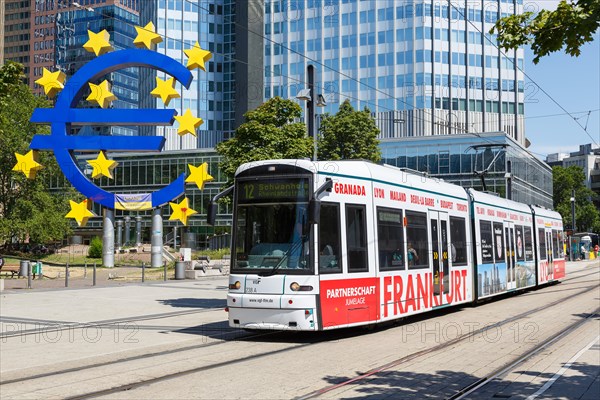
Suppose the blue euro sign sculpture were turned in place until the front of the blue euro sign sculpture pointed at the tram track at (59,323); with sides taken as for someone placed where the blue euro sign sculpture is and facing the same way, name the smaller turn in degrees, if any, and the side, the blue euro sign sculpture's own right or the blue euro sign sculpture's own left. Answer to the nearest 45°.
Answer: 0° — it already faces it

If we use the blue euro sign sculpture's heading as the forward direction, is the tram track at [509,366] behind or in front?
in front

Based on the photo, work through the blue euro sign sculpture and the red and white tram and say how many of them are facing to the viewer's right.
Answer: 0

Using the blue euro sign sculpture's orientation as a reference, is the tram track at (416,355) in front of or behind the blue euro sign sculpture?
in front

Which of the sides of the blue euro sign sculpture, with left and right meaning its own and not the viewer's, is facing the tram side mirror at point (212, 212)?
front

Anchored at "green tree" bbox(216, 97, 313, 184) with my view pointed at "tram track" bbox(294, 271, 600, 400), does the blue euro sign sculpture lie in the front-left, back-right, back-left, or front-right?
front-right

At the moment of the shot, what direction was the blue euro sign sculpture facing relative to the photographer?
facing the viewer

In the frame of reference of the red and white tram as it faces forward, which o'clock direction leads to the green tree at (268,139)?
The green tree is roughly at 4 o'clock from the red and white tram.

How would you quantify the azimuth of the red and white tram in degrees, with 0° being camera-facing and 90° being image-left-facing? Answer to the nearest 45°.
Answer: approximately 45°
